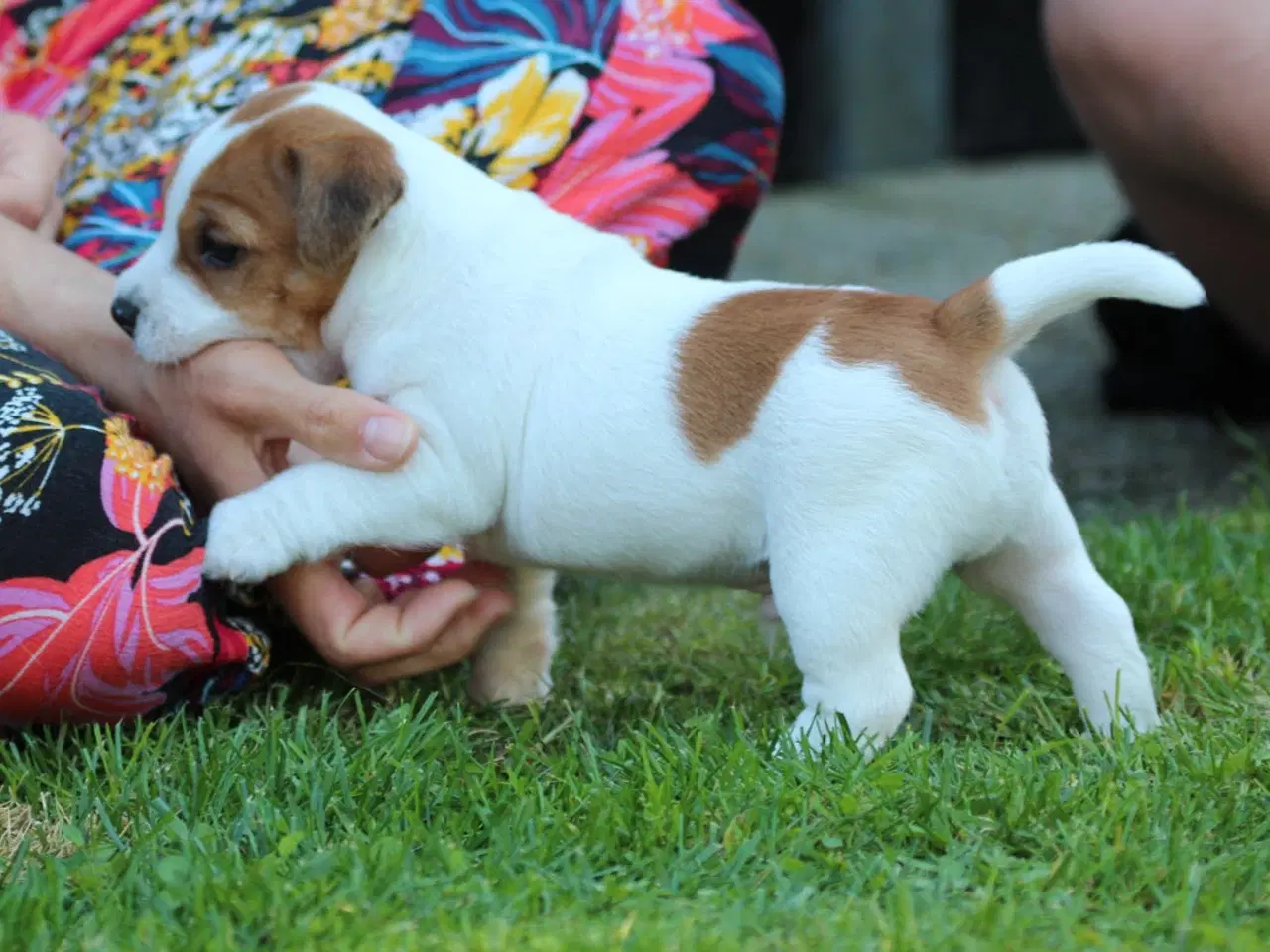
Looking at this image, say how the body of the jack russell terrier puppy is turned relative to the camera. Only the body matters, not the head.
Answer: to the viewer's left
